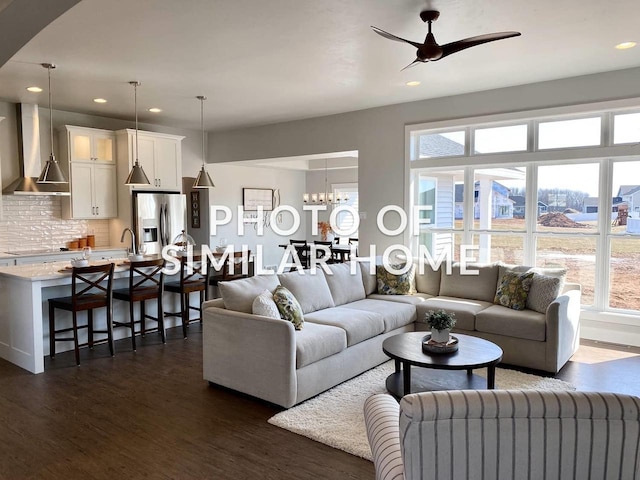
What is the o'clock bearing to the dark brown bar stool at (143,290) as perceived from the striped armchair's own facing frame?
The dark brown bar stool is roughly at 10 o'clock from the striped armchair.

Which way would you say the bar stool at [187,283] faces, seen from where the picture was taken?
facing away from the viewer and to the left of the viewer

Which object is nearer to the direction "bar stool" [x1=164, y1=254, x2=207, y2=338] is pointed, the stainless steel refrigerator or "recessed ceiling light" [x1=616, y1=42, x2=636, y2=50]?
the stainless steel refrigerator

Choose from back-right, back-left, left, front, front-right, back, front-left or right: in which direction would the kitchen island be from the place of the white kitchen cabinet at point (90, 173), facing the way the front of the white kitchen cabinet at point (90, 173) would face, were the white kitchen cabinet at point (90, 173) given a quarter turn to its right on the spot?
front-left

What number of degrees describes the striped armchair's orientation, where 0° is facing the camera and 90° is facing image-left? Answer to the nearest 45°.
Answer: approximately 180°

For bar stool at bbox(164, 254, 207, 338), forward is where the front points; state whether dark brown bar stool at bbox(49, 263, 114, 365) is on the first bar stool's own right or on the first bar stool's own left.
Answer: on the first bar stool's own left

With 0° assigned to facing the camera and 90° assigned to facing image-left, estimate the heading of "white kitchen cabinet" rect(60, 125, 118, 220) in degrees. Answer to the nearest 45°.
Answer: approximately 315°

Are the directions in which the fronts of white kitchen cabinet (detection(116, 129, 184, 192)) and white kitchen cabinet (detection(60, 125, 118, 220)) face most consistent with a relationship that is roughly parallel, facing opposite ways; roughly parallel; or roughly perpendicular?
roughly parallel

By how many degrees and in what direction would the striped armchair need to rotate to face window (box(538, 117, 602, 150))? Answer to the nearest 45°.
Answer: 0° — it already faces it

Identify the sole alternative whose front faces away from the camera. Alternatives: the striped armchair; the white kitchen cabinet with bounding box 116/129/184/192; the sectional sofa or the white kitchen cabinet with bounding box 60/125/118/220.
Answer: the striped armchair

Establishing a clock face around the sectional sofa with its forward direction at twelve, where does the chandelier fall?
The chandelier is roughly at 7 o'clock from the sectional sofa.

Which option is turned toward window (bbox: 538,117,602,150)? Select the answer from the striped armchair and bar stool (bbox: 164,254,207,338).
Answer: the striped armchair

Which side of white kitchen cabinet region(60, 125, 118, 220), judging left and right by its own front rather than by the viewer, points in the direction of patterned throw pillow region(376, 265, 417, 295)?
front

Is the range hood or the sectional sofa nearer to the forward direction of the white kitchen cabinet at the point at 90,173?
the sectional sofa

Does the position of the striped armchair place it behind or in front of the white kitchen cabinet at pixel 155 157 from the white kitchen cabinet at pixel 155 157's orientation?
in front

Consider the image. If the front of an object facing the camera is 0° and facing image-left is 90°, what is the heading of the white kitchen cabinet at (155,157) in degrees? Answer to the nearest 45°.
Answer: approximately 315°
